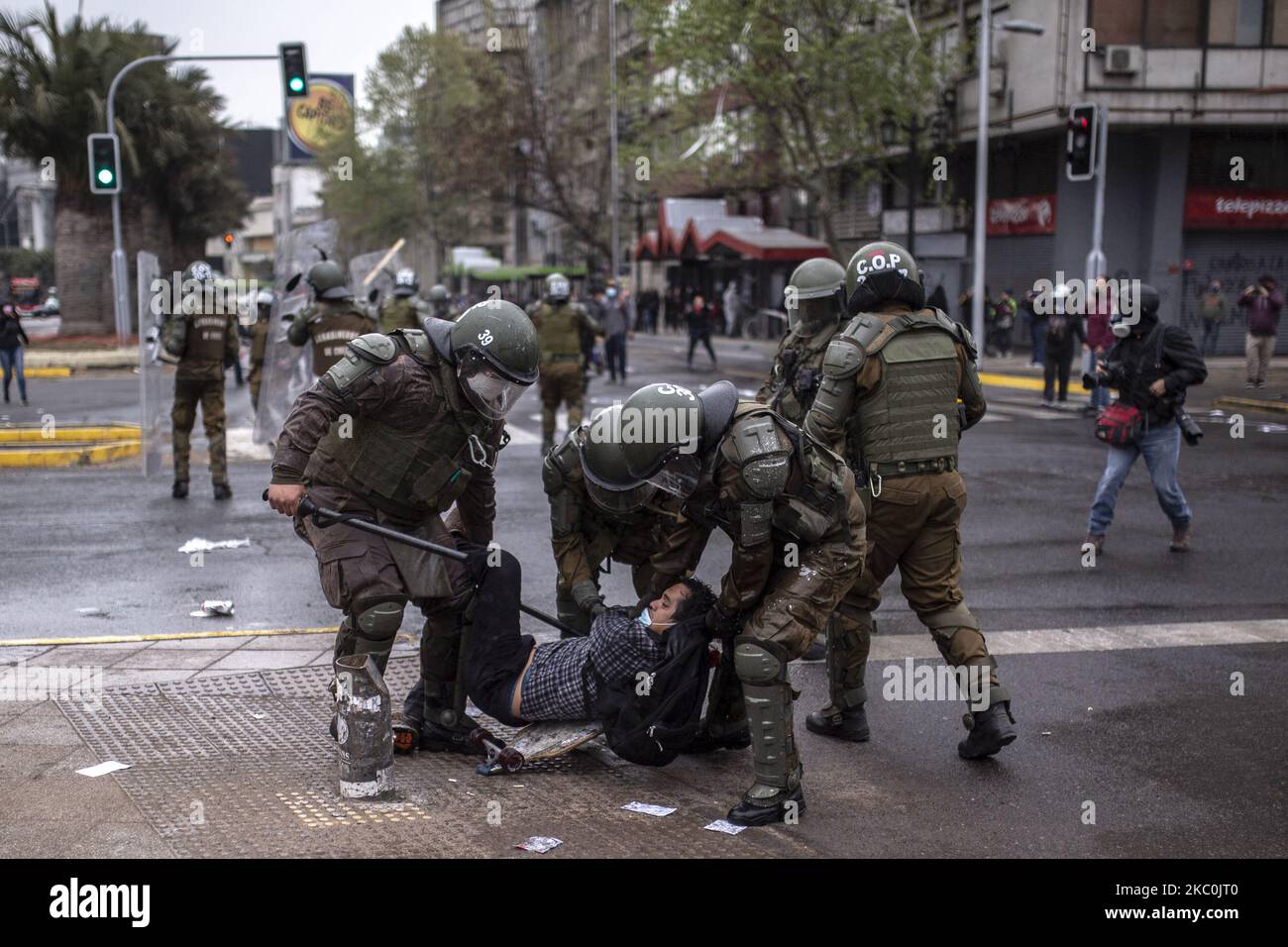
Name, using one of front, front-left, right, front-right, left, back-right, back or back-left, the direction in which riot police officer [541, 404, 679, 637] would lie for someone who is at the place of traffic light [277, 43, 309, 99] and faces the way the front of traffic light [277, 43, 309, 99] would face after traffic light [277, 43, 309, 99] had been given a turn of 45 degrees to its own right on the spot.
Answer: front-left

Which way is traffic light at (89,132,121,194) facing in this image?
toward the camera

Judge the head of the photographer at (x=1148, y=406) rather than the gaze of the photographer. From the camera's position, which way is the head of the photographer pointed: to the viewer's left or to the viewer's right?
to the viewer's left

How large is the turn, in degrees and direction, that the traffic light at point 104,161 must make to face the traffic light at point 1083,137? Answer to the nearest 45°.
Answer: approximately 90° to its left

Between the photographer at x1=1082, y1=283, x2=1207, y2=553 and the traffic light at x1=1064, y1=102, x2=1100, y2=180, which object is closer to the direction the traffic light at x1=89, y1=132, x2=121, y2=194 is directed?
the photographer

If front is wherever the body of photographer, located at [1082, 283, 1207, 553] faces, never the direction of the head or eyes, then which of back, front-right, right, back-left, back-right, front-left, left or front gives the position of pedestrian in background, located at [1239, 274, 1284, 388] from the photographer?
back-right

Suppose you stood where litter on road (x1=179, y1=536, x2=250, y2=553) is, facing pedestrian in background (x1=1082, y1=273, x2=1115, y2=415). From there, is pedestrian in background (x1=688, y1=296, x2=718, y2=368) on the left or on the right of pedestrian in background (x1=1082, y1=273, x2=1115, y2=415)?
left

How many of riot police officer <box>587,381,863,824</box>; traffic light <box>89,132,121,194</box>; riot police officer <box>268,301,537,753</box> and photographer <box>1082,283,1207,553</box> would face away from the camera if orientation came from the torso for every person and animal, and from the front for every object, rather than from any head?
0

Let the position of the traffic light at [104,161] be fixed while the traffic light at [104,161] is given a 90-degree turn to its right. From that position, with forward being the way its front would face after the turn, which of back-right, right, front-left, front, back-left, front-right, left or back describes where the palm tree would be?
right

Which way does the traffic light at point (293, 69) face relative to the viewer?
toward the camera
